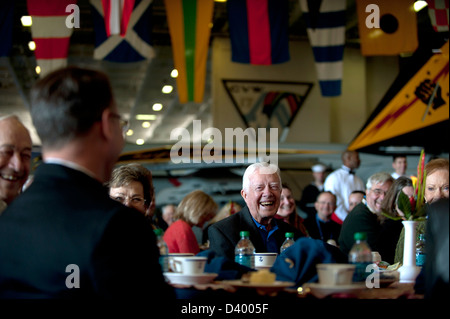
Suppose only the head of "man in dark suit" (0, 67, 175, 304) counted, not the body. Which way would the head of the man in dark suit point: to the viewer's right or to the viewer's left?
to the viewer's right

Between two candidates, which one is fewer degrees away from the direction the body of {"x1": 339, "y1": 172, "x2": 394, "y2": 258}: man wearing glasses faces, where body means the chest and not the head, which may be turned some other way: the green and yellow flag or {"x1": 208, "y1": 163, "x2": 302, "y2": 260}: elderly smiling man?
the elderly smiling man

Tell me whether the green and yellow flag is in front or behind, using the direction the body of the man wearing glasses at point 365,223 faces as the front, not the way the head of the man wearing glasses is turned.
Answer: behind

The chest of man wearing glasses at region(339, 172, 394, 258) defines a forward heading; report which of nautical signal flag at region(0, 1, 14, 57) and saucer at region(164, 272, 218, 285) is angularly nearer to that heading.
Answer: the saucer

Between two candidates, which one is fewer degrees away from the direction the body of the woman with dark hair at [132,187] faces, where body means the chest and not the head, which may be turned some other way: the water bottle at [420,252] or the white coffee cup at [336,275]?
the white coffee cup

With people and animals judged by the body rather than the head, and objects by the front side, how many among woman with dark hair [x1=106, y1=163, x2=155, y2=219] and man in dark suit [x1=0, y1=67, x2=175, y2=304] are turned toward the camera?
1

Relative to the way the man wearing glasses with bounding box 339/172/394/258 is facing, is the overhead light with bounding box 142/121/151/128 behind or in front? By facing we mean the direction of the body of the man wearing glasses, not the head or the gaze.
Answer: behind

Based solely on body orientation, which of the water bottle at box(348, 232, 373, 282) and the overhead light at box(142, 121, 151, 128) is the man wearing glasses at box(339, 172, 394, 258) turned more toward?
the water bottle

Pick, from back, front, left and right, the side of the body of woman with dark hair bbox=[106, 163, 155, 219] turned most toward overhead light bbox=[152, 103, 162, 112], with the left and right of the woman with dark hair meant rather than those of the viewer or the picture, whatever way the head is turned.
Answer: back
